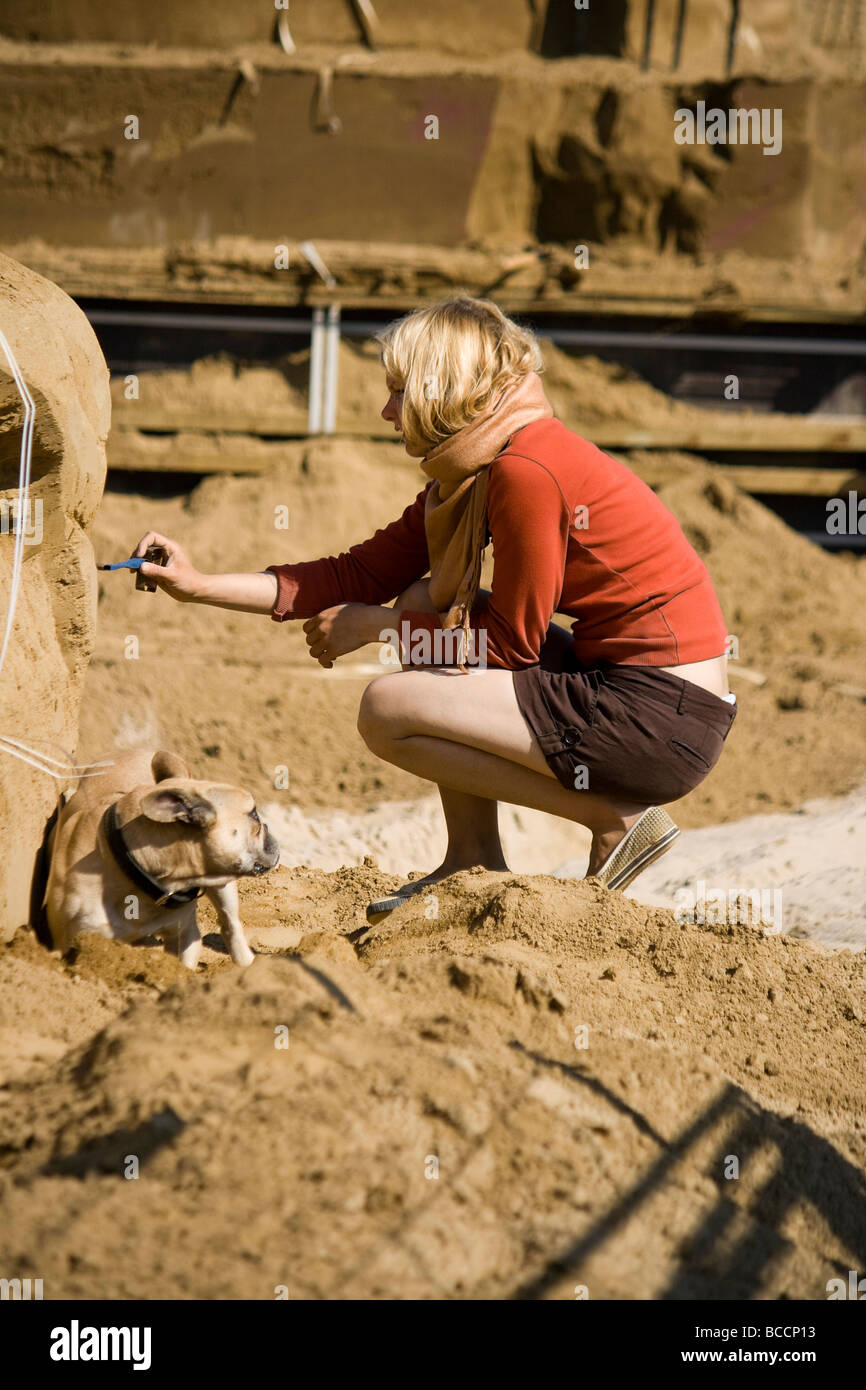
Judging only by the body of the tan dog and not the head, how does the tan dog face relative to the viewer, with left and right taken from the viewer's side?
facing the viewer and to the right of the viewer
